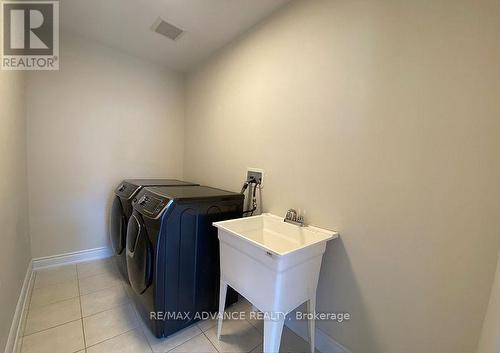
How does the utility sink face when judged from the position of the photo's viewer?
facing the viewer and to the left of the viewer

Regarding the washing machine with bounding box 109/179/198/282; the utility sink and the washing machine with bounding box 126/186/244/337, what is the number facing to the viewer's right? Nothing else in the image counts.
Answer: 0

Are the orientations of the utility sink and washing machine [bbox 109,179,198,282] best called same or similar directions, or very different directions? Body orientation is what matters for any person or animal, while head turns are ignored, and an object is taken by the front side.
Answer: same or similar directions

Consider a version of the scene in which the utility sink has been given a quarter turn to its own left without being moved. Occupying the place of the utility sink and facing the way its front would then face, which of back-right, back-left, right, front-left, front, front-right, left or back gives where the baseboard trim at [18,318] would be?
back-right

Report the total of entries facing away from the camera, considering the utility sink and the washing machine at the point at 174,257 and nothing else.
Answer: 0

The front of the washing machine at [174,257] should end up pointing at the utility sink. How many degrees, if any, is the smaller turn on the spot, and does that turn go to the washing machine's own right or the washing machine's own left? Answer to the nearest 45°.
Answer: approximately 90° to the washing machine's own left

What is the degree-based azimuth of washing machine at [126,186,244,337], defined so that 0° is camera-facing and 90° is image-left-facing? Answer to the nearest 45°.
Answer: approximately 45°

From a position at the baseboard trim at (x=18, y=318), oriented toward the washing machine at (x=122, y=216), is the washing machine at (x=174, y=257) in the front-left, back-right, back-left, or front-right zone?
front-right

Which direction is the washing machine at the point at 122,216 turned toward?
to the viewer's left

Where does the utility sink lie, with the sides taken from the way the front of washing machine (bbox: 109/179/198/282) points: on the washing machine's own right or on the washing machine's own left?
on the washing machine's own left

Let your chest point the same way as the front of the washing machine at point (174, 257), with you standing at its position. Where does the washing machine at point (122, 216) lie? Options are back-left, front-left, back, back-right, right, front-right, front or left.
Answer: right

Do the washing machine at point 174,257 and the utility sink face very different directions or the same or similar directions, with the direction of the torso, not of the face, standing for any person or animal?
same or similar directions

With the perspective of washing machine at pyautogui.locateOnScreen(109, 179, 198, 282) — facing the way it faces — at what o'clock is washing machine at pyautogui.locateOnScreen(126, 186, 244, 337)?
washing machine at pyautogui.locateOnScreen(126, 186, 244, 337) is roughly at 8 o'clock from washing machine at pyautogui.locateOnScreen(109, 179, 198, 282).

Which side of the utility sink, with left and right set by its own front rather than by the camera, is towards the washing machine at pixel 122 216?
right
